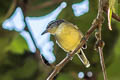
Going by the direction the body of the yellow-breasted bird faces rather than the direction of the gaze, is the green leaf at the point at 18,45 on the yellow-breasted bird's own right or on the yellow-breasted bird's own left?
on the yellow-breasted bird's own right

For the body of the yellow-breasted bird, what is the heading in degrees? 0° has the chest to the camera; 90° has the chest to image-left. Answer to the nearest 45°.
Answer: approximately 45°
